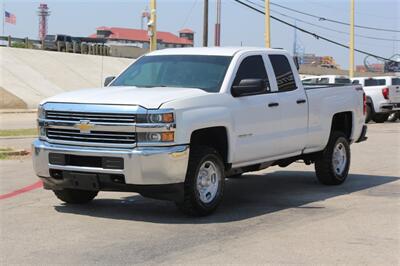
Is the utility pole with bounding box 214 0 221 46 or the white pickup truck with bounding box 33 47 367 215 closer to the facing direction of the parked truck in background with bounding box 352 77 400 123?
the utility pole

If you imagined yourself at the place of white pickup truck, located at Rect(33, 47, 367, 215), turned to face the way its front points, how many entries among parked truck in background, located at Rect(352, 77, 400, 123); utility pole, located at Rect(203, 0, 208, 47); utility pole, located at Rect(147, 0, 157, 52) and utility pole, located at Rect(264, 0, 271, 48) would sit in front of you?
0

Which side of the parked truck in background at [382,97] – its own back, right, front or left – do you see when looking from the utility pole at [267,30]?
front

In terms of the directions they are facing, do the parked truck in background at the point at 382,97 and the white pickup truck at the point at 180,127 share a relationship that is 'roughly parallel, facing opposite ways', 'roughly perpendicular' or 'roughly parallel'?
roughly perpendicular

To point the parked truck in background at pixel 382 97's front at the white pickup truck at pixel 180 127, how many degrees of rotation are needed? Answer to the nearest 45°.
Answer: approximately 135° to its left

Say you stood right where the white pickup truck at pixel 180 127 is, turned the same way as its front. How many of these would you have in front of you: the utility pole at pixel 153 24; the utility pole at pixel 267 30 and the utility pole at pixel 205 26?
0

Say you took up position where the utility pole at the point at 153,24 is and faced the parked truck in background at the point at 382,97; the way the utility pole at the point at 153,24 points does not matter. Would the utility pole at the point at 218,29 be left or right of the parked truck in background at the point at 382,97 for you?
left

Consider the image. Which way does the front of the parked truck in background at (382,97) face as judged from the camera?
facing away from the viewer and to the left of the viewer

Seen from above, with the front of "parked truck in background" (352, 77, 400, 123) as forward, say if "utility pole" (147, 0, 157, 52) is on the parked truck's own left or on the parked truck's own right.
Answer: on the parked truck's own left

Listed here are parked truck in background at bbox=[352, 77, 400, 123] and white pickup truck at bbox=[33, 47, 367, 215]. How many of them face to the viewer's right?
0

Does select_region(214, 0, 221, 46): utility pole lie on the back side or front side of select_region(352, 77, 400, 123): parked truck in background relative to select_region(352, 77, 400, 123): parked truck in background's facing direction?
on the front side

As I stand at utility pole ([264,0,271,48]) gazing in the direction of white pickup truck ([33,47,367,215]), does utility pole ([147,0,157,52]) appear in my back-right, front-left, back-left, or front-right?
front-right

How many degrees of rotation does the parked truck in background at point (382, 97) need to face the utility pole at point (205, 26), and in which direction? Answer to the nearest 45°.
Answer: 0° — it already faces it

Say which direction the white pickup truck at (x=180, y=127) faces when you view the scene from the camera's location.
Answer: facing the viewer and to the left of the viewer

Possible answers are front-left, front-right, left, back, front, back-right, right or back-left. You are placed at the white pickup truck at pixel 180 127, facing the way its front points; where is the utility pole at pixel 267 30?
back-right
